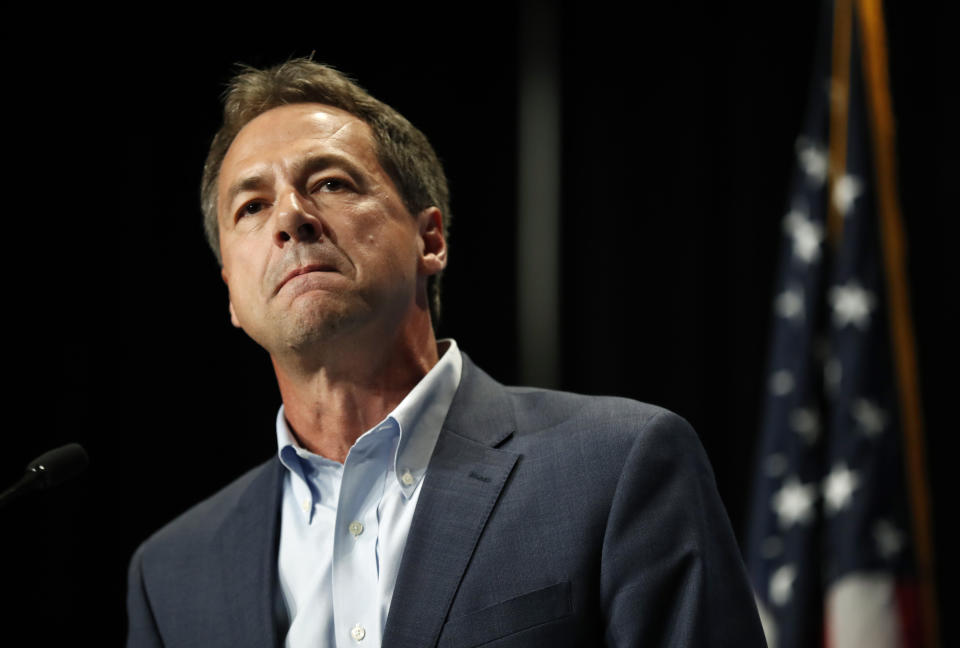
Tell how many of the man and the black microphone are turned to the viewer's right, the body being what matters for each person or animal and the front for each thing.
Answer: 1

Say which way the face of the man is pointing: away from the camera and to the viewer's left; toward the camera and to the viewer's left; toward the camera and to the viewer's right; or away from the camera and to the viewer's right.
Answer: toward the camera and to the viewer's left

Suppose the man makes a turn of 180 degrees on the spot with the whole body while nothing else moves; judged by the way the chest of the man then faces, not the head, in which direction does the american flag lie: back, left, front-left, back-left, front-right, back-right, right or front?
front

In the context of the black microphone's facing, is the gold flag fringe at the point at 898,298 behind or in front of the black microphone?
in front

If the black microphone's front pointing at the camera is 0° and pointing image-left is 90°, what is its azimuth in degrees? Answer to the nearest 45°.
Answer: approximately 270°

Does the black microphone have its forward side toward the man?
yes

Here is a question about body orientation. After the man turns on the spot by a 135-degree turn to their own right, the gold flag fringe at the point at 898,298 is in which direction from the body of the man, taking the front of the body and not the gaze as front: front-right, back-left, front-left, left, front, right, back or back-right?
front-right

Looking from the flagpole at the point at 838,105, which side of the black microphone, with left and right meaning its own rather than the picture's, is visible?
front

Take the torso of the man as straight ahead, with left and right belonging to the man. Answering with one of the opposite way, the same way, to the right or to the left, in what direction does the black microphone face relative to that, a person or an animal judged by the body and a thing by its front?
the opposite way
